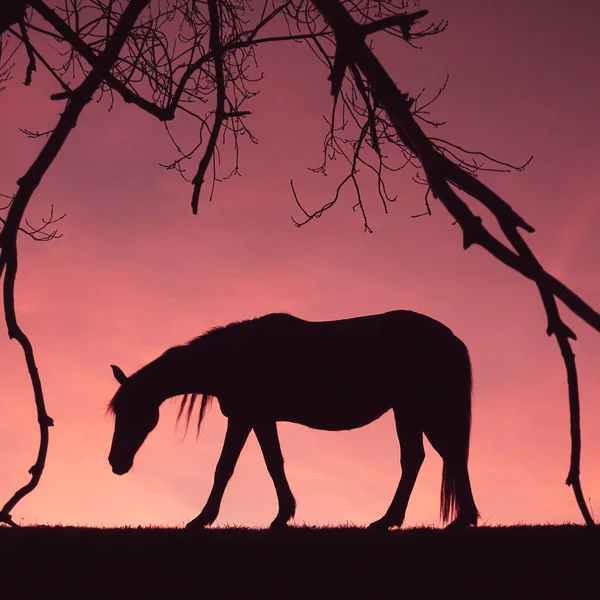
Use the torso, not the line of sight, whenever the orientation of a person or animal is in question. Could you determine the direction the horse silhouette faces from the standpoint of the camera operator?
facing to the left of the viewer
